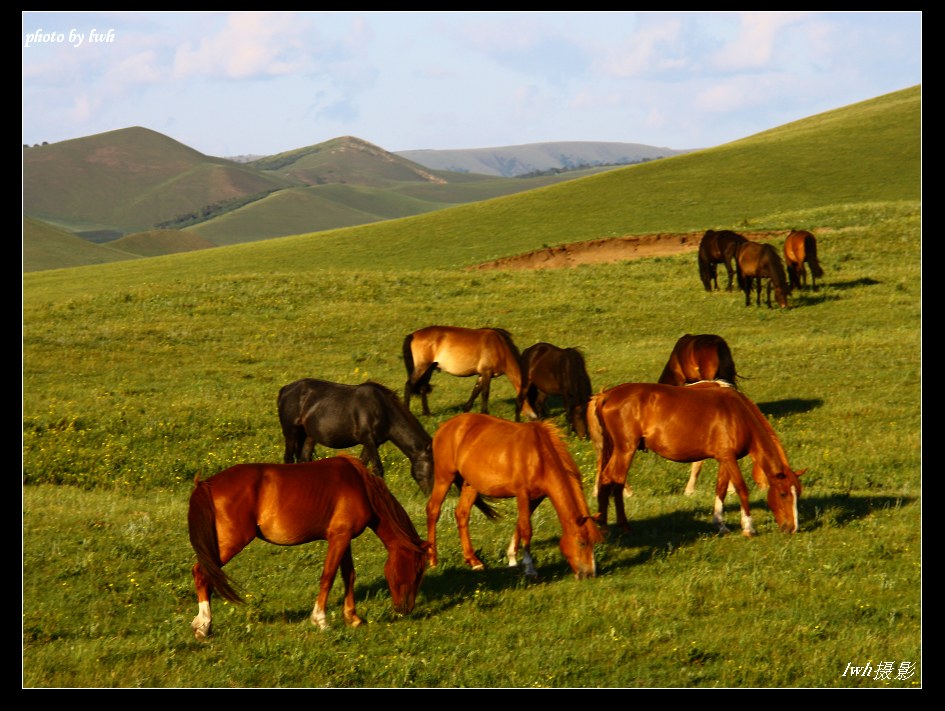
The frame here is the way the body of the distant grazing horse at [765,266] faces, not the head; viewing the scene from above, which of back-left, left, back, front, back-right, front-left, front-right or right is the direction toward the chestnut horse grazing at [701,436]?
front-right

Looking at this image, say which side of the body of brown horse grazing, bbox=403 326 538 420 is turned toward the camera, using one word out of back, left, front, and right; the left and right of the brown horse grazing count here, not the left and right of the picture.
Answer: right

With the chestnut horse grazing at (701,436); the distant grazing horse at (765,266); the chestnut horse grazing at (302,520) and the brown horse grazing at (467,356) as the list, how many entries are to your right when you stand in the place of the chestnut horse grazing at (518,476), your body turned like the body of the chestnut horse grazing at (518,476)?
1

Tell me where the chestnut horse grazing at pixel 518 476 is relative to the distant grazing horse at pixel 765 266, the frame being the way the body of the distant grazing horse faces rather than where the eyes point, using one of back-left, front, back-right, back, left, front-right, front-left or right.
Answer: front-right

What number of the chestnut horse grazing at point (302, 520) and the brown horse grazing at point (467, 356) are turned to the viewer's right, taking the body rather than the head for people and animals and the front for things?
2

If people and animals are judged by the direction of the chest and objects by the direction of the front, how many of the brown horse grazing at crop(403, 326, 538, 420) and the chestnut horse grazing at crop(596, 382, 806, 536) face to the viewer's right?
2

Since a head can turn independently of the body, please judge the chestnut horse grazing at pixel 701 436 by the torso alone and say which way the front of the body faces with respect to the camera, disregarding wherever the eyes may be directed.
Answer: to the viewer's right

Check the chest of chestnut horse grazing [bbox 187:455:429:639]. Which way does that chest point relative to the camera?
to the viewer's right

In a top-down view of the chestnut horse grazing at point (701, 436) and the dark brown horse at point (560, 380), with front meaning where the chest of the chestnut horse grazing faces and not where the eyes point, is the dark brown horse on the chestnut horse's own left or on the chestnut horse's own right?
on the chestnut horse's own left

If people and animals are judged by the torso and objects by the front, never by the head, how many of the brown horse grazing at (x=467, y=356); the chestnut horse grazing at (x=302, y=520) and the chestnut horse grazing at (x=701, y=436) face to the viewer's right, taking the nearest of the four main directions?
3

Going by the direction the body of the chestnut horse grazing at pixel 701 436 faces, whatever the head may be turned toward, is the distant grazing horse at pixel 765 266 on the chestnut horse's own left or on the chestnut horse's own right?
on the chestnut horse's own left

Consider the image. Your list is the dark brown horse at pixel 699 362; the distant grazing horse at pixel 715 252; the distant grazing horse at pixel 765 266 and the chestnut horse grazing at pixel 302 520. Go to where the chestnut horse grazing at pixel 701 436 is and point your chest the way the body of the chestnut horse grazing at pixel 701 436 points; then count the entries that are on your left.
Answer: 3
